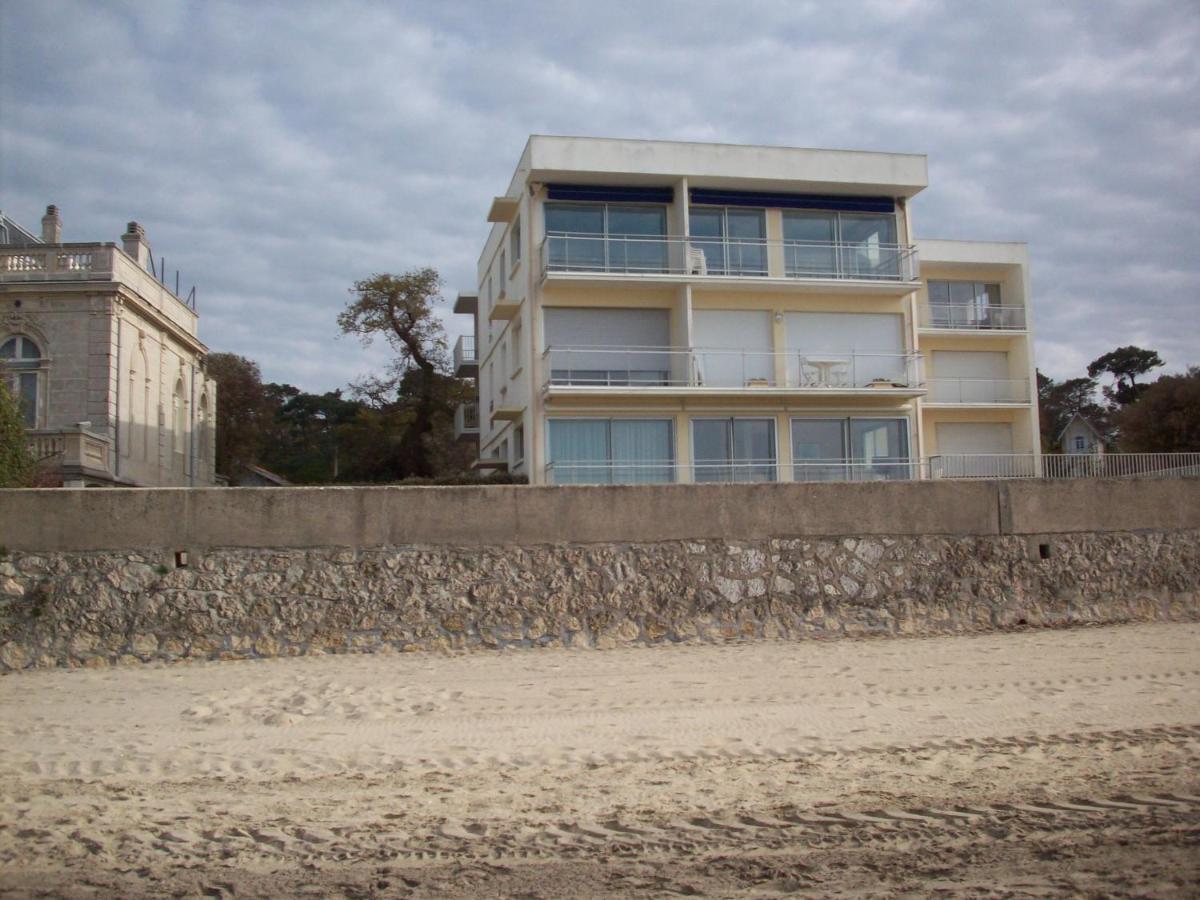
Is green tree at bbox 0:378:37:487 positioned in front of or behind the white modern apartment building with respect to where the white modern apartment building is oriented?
in front

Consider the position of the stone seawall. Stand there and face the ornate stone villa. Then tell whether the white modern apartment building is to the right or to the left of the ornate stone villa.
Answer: right

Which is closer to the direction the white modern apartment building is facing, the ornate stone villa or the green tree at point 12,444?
the green tree

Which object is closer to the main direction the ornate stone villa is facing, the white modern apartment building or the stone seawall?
the stone seawall

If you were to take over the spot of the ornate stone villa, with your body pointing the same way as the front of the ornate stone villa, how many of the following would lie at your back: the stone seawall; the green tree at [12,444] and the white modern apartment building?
0

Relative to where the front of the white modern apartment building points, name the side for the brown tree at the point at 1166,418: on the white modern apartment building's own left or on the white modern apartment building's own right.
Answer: on the white modern apartment building's own left

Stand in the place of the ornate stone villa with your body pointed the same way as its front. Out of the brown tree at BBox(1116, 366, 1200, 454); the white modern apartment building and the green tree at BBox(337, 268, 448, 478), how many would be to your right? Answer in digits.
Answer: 0

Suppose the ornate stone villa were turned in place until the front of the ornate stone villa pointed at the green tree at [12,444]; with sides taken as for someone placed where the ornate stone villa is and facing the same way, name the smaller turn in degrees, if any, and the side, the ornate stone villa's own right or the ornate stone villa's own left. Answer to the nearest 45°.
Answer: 0° — it already faces it

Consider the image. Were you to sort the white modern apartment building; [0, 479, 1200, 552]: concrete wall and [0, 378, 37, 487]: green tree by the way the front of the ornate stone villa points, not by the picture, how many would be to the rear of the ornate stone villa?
0

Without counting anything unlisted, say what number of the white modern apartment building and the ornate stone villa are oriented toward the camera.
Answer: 2

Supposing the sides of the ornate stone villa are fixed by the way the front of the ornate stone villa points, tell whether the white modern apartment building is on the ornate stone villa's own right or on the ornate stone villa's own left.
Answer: on the ornate stone villa's own left

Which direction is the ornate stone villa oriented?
toward the camera

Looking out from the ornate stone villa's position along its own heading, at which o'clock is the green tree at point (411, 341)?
The green tree is roughly at 9 o'clock from the ornate stone villa.

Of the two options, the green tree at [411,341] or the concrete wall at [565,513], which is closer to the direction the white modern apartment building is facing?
the concrete wall

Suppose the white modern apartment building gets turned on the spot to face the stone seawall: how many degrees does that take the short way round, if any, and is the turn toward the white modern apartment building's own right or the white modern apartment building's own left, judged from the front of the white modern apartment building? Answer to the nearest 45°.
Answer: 0° — it already faces it

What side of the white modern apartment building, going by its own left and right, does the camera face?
front

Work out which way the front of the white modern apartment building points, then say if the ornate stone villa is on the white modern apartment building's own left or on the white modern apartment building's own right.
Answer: on the white modern apartment building's own right

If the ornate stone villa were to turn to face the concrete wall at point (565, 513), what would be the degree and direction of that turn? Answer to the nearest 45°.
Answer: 0° — it already faces it
